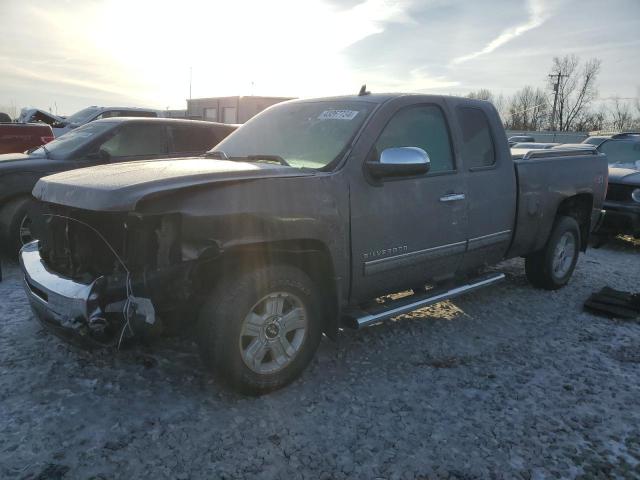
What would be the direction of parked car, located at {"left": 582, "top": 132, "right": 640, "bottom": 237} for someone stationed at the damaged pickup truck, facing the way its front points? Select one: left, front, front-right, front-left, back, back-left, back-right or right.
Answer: back

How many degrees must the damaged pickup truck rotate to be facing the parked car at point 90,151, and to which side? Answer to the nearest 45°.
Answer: approximately 90° to its right

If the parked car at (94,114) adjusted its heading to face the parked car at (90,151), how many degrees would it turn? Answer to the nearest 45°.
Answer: approximately 45° to its left

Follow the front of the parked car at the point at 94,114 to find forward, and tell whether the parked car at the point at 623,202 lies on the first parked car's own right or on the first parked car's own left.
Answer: on the first parked car's own left

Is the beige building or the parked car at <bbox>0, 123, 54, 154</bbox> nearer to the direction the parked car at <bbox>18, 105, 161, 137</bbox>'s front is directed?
the parked car

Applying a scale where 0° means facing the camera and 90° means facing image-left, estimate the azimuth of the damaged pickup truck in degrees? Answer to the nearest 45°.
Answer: approximately 45°

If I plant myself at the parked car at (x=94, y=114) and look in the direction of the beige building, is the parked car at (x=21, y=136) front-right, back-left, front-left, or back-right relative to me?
back-right

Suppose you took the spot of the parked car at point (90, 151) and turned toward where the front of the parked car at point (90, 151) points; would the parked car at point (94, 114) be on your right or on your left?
on your right
